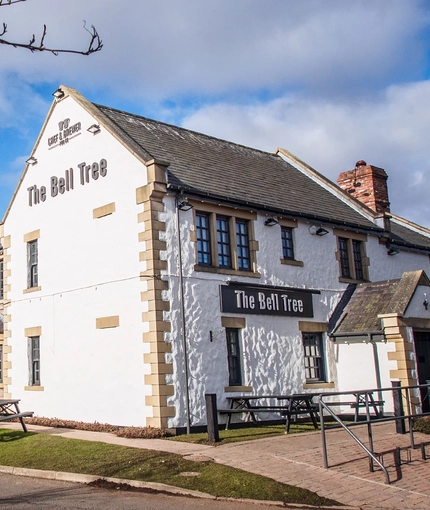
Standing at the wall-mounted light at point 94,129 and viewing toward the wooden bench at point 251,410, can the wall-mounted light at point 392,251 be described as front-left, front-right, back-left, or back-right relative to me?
front-left

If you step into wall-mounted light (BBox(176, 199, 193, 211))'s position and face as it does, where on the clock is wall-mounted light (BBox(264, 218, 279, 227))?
wall-mounted light (BBox(264, 218, 279, 227)) is roughly at 9 o'clock from wall-mounted light (BBox(176, 199, 193, 211)).

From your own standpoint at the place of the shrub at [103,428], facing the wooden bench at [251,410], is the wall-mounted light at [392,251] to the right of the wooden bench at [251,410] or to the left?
left

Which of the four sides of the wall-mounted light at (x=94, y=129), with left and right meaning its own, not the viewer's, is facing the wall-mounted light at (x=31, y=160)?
right

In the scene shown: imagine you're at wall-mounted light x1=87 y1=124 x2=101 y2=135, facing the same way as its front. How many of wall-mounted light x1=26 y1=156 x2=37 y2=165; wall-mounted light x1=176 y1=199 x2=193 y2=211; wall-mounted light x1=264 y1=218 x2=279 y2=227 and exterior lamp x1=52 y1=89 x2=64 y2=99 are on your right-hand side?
2

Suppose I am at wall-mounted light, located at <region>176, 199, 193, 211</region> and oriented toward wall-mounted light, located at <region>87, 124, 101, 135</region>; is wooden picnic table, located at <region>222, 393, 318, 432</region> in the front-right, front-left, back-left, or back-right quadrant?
back-right

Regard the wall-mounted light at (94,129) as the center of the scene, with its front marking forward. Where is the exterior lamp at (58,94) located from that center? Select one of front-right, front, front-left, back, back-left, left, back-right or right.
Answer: right

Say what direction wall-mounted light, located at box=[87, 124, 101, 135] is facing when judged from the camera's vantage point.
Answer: facing the viewer and to the left of the viewer

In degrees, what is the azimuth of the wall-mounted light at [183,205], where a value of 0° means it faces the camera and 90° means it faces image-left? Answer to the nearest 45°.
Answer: approximately 315°
